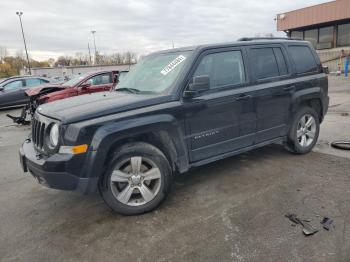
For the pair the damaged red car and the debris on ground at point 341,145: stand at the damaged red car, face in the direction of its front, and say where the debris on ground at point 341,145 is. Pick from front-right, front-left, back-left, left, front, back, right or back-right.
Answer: left

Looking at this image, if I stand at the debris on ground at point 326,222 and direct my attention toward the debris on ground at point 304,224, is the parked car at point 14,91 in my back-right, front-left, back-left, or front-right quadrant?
front-right

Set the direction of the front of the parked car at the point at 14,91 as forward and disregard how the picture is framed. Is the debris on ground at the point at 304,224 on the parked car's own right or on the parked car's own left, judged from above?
on the parked car's own left

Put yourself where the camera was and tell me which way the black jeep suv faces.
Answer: facing the viewer and to the left of the viewer

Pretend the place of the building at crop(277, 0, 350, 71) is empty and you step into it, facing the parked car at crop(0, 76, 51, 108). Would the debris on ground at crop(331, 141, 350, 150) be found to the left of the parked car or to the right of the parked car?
left

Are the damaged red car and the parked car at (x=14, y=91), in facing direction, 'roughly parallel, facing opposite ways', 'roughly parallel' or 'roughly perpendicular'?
roughly parallel

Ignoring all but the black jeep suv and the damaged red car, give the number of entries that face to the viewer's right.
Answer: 0

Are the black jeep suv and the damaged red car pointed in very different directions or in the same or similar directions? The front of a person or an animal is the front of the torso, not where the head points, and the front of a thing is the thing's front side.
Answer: same or similar directions

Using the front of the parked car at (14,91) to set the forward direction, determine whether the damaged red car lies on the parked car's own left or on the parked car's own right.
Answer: on the parked car's own left

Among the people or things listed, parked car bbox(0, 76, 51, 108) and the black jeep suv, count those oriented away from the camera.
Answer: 0

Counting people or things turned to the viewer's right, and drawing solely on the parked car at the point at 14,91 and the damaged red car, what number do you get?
0

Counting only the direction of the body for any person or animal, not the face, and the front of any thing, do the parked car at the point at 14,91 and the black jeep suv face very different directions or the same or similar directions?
same or similar directions

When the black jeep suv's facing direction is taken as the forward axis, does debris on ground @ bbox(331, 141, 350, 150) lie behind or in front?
behind

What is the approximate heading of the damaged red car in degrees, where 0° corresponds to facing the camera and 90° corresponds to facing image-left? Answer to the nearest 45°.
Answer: approximately 45°

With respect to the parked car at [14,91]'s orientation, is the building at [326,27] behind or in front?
behind
